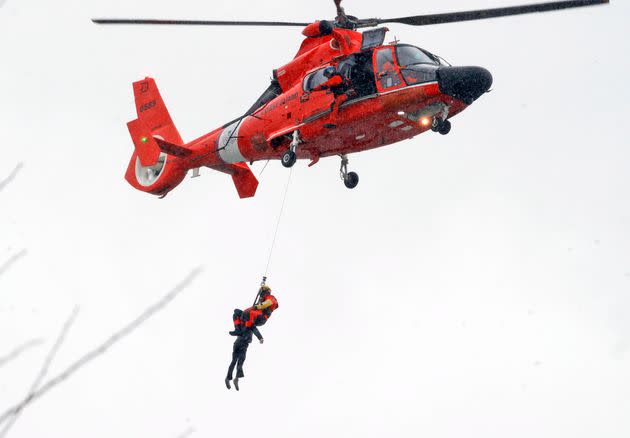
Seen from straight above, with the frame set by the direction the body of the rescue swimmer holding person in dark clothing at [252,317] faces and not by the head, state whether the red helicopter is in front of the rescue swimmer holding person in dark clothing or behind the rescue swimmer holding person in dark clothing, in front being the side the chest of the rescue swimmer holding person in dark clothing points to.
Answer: behind

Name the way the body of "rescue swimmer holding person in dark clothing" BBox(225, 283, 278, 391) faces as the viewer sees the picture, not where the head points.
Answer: to the viewer's left

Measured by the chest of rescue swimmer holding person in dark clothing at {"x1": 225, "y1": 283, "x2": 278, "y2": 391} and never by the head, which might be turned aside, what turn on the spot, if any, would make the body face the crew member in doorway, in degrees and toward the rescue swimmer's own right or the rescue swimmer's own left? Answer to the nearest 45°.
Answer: approximately 180°

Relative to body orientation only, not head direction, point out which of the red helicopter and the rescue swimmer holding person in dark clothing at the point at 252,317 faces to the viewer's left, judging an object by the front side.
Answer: the rescue swimmer holding person in dark clothing

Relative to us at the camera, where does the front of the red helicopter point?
facing the viewer and to the right of the viewer

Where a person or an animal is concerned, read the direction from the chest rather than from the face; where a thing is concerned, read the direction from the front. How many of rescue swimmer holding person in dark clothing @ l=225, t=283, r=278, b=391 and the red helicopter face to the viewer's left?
1

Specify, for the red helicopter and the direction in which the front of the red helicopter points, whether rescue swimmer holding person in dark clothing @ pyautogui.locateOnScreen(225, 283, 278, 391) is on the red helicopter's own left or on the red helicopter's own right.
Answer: on the red helicopter's own right
